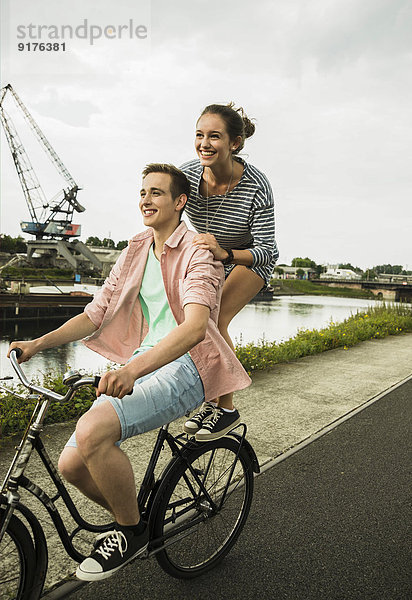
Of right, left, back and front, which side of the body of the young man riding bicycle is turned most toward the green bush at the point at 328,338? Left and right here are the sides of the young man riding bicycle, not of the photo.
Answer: back

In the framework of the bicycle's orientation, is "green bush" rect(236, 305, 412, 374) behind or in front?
behind

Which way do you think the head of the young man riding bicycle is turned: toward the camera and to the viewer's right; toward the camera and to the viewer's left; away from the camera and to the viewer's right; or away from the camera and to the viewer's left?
toward the camera and to the viewer's left
